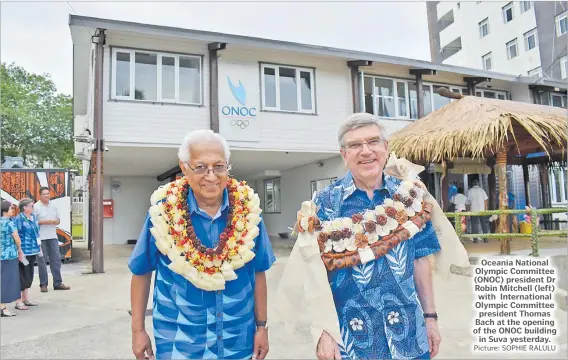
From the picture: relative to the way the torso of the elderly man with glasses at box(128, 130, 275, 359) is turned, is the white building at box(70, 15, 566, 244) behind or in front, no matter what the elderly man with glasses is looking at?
behind

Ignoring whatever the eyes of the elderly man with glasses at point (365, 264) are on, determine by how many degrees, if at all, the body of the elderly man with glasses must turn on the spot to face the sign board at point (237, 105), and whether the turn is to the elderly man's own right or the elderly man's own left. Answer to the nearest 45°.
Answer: approximately 180°

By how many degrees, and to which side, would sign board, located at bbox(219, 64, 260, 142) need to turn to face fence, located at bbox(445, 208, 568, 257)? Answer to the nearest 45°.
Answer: approximately 45° to its left

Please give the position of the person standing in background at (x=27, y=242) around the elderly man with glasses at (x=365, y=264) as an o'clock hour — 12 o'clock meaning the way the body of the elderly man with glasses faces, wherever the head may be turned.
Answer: The person standing in background is roughly at 4 o'clock from the elderly man with glasses.

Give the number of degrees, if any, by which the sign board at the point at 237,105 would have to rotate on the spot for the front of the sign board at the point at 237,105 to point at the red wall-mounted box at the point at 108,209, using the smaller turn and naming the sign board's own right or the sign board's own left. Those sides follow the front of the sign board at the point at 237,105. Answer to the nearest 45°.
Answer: approximately 135° to the sign board's own right

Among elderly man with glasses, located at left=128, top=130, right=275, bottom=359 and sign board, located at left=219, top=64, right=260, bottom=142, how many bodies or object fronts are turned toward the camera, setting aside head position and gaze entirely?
2
